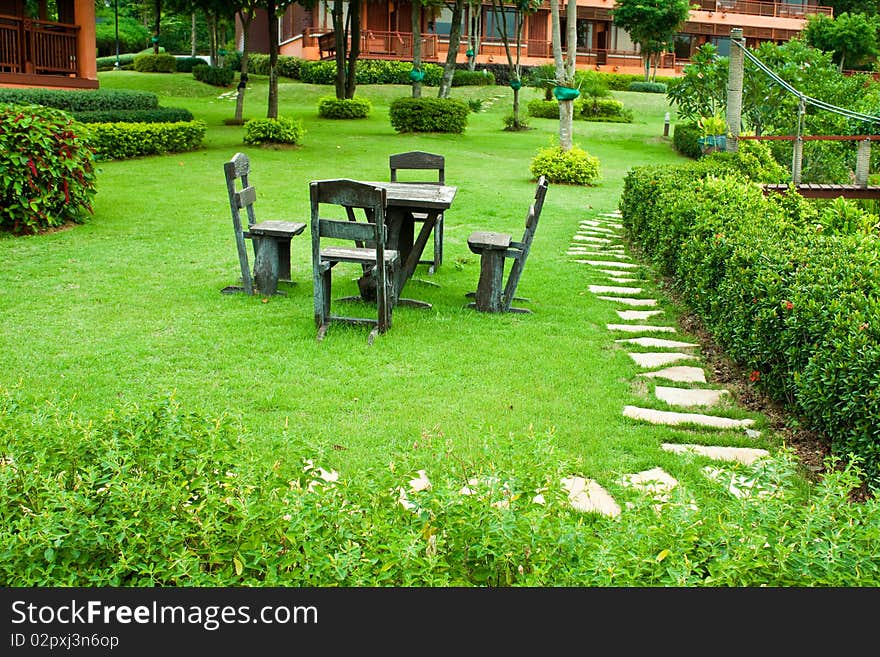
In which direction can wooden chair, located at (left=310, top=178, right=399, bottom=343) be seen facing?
away from the camera

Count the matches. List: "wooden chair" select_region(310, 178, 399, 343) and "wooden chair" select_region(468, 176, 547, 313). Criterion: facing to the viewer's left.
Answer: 1

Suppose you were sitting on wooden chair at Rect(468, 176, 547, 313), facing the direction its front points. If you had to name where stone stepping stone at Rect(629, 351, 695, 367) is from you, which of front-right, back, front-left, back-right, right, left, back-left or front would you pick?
back-left

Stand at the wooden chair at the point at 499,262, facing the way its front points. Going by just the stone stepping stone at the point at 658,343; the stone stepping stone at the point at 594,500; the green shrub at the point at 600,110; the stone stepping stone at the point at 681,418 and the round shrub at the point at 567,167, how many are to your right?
2

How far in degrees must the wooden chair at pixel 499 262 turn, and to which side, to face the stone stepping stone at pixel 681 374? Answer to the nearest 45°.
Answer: approximately 135° to its left

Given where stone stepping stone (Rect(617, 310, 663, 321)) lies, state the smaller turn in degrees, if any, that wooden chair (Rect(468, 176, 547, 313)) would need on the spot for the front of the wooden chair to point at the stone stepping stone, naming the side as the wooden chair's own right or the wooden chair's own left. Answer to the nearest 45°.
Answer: approximately 180°

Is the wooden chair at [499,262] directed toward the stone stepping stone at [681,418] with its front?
no

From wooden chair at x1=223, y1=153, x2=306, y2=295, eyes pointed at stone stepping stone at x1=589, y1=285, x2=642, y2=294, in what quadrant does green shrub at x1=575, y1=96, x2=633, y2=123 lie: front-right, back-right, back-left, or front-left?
front-left

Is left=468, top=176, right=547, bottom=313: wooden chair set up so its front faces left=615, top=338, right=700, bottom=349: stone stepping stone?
no

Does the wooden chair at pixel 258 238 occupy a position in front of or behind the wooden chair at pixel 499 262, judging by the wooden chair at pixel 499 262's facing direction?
in front

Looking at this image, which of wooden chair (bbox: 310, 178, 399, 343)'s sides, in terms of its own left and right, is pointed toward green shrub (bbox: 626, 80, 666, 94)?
front

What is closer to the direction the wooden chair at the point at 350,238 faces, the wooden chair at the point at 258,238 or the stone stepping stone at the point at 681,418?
the wooden chair

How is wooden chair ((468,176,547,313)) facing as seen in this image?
to the viewer's left

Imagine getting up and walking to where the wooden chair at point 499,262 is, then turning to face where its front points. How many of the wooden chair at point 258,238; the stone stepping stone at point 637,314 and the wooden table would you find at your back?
1

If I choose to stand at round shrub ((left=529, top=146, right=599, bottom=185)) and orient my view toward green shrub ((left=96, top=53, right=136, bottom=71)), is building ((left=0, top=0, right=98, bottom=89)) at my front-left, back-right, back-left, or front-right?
front-left

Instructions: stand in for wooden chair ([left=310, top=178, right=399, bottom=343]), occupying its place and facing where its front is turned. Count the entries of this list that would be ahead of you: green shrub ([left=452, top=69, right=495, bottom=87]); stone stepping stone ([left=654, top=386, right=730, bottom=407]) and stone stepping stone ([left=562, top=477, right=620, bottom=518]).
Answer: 1

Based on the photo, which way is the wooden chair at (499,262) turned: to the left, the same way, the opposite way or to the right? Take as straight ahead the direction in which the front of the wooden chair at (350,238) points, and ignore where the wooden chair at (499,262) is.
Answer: to the left

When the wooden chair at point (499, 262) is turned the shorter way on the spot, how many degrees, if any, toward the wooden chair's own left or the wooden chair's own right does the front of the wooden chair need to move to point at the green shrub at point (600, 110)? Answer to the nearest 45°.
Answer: approximately 90° to the wooden chair's own right

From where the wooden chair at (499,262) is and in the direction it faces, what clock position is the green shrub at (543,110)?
The green shrub is roughly at 3 o'clock from the wooden chair.
